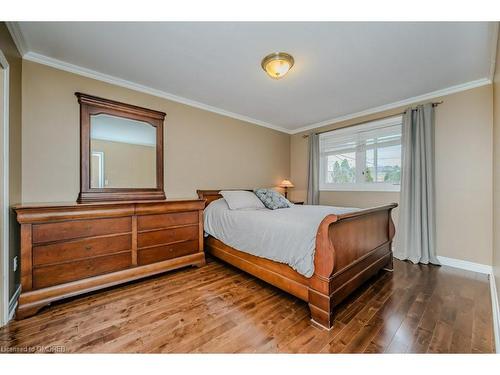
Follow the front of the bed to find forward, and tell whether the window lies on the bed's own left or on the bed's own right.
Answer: on the bed's own left

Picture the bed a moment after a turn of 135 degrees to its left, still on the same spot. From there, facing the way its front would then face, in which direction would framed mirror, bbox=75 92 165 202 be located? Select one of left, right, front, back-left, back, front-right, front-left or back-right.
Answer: left

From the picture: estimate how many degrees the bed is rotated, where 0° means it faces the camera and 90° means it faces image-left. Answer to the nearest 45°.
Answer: approximately 315°

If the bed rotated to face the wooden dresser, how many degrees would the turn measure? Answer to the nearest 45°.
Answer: approximately 135° to its right
